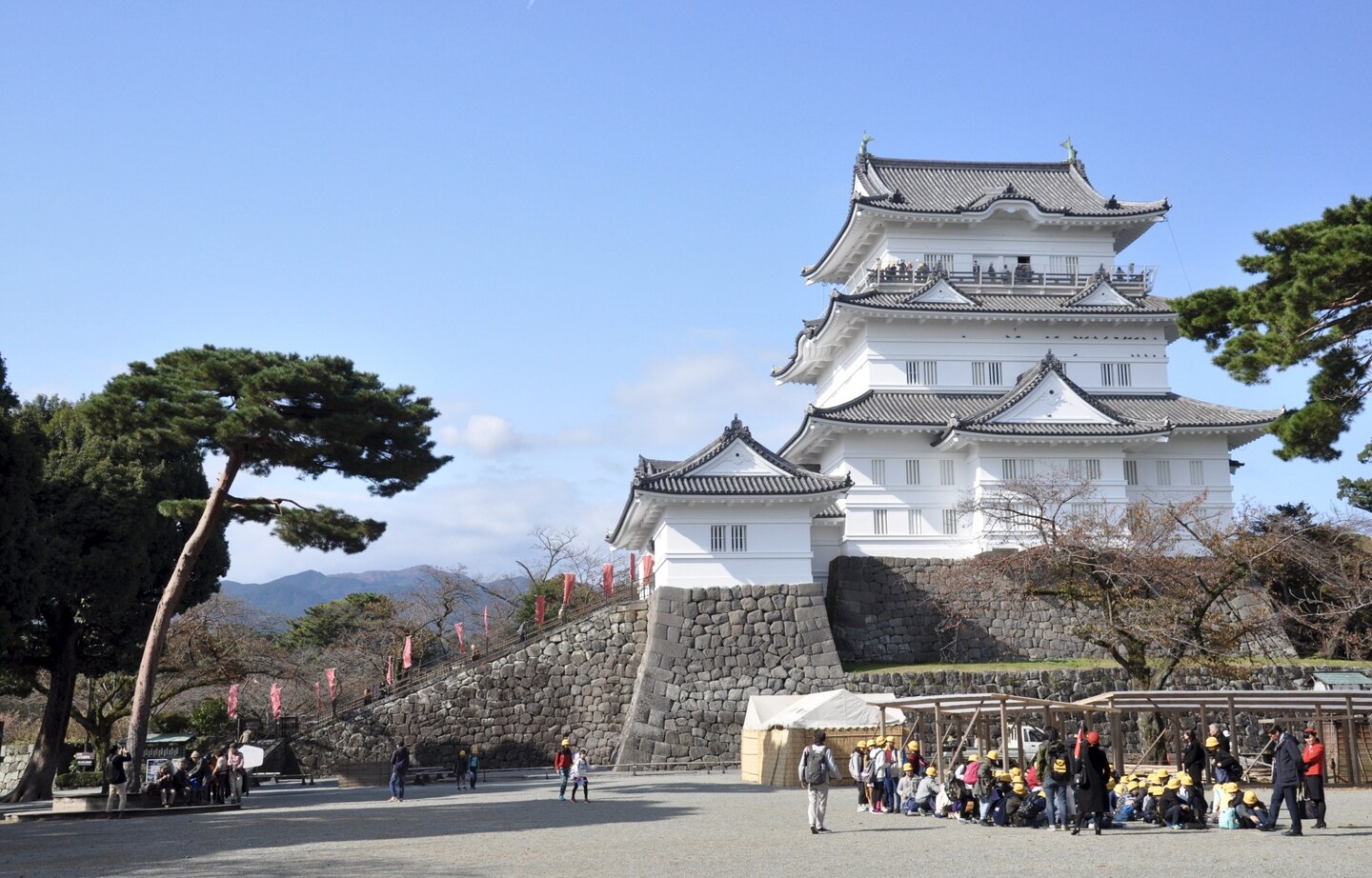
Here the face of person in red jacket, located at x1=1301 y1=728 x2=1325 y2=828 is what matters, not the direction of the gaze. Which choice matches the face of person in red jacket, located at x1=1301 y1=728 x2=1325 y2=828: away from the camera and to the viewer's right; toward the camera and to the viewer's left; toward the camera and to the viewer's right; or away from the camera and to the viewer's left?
toward the camera and to the viewer's left

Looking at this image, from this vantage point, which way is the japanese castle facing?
toward the camera

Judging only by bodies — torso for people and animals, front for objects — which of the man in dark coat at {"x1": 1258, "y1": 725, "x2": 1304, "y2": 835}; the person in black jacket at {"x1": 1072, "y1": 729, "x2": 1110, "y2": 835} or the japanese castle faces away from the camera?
the person in black jacket

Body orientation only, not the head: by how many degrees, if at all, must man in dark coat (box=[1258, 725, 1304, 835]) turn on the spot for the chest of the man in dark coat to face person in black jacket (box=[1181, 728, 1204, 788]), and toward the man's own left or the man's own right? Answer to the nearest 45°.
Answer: approximately 45° to the man's own right

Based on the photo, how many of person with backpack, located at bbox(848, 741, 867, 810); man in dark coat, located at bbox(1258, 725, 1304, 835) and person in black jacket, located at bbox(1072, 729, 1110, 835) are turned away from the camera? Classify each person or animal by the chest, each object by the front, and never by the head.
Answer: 1

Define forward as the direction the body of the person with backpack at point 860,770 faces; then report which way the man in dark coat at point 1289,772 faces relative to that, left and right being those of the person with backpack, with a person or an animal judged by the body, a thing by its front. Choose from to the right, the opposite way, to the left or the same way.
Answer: the opposite way

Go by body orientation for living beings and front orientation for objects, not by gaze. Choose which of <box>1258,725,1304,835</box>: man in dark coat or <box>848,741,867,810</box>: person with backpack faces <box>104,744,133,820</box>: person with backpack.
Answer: the man in dark coat

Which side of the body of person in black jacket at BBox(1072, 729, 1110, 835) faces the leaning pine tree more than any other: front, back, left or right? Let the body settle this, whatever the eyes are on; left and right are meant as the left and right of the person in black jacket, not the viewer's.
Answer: left

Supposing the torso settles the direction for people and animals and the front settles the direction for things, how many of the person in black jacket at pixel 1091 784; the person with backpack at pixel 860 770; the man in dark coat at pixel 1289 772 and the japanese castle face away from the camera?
1

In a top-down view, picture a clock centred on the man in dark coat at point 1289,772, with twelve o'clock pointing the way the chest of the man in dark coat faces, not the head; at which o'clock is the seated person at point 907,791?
The seated person is roughly at 1 o'clock from the man in dark coat.

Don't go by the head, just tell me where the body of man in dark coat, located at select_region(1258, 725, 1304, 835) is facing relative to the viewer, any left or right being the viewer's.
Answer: facing to the left of the viewer

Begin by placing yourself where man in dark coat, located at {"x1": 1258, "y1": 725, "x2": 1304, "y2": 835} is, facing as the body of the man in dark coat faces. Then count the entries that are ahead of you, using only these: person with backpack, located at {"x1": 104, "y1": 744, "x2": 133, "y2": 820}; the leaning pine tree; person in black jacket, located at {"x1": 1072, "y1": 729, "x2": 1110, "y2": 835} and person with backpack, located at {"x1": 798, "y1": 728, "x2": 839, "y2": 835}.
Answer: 4

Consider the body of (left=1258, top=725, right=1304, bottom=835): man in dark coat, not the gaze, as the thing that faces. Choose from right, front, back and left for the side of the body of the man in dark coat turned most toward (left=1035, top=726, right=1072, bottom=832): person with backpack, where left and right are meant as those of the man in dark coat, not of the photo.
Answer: front

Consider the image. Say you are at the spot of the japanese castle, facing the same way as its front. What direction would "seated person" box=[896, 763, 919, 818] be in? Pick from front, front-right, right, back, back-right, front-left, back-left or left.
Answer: front

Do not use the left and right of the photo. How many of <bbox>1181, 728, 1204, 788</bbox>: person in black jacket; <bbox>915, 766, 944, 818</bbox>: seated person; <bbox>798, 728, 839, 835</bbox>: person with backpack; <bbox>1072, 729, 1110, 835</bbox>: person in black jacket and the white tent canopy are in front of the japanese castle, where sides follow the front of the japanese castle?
5

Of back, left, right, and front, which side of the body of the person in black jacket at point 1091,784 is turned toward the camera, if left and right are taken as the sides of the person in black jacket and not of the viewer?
back

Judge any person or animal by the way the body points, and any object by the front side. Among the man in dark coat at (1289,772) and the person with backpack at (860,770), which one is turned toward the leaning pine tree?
the man in dark coat
